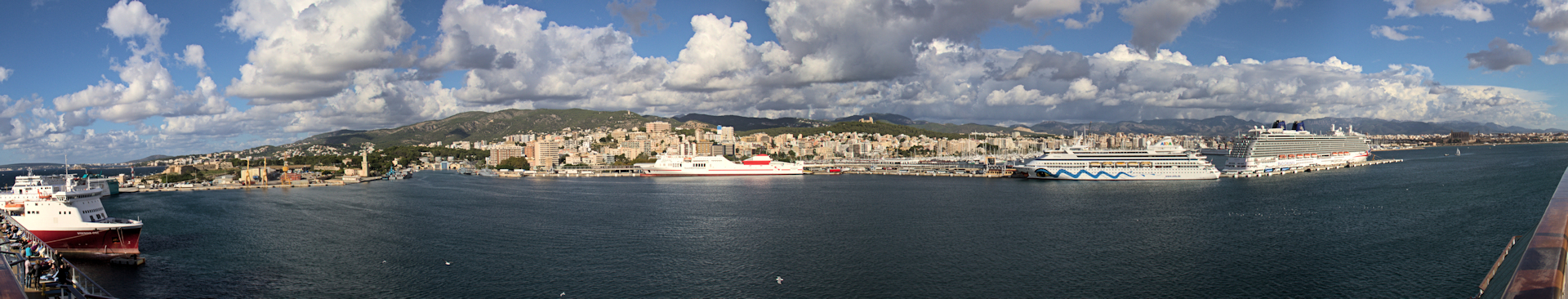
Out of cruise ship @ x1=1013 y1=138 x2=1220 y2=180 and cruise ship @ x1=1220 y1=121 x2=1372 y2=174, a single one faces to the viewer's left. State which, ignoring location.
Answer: cruise ship @ x1=1013 y1=138 x2=1220 y2=180

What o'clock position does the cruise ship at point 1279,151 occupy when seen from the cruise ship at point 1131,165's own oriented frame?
the cruise ship at point 1279,151 is roughly at 4 o'clock from the cruise ship at point 1131,165.

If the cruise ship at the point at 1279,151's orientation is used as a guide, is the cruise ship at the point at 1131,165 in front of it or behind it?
behind

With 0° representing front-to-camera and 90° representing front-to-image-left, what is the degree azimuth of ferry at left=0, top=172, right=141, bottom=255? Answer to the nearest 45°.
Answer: approximately 315°

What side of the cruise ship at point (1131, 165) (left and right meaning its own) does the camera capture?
left

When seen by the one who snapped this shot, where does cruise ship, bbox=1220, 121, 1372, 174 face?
facing away from the viewer and to the right of the viewer

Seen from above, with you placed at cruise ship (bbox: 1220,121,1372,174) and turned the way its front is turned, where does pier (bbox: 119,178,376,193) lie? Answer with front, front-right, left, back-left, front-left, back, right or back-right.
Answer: back
